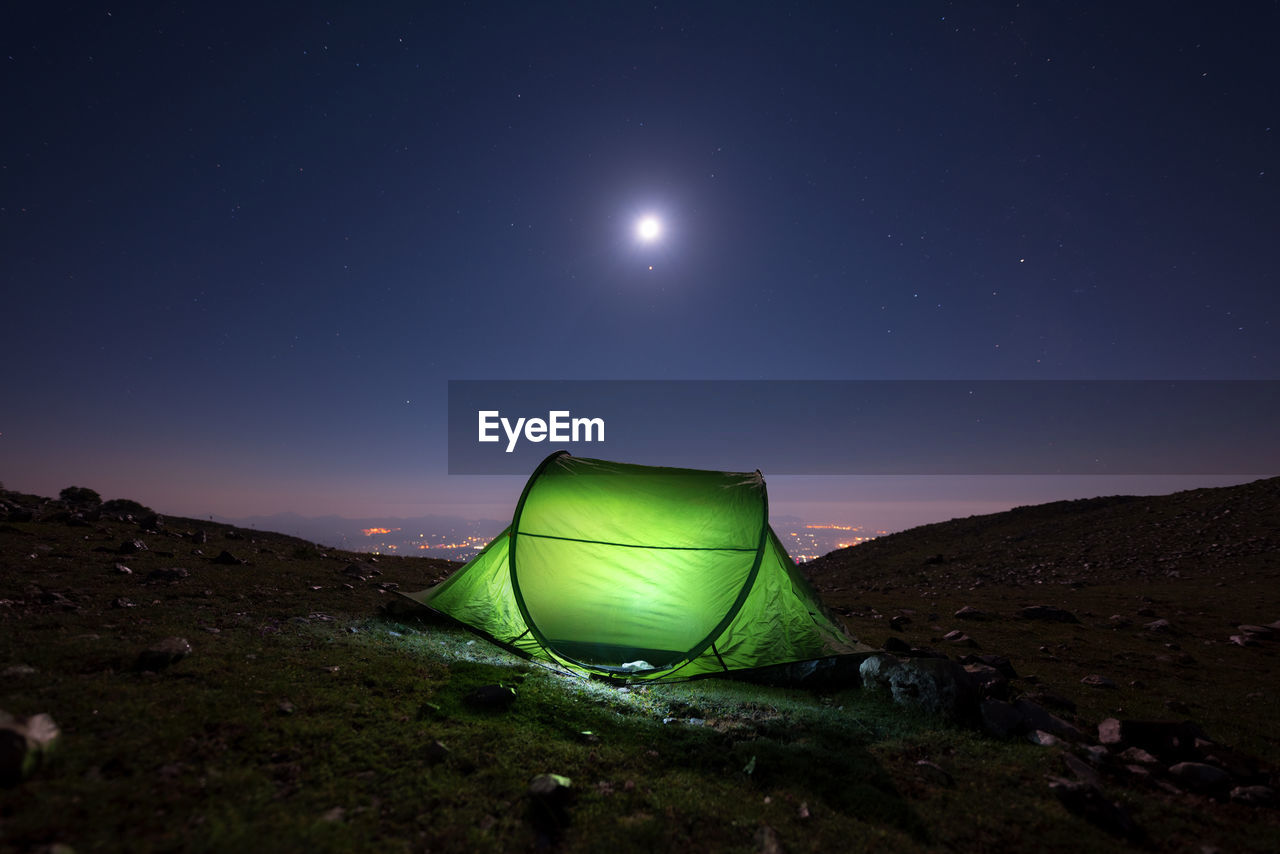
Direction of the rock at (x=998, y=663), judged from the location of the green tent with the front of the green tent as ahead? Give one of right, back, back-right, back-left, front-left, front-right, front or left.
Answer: left

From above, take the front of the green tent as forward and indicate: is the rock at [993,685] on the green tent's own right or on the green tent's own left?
on the green tent's own left

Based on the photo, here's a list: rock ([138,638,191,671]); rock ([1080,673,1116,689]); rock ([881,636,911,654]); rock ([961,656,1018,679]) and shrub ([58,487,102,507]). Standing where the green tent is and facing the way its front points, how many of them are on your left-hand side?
3

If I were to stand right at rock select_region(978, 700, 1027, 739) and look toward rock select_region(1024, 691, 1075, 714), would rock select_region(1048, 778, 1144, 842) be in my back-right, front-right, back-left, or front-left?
back-right

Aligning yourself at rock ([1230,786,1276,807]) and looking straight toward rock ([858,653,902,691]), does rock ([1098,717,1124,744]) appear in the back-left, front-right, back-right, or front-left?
front-right

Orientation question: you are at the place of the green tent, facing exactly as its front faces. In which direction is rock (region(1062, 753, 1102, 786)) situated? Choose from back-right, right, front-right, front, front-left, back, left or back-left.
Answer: front-left

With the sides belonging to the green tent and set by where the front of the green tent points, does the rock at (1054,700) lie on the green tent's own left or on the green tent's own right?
on the green tent's own left

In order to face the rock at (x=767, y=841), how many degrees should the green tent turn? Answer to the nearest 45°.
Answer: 0° — it already faces it

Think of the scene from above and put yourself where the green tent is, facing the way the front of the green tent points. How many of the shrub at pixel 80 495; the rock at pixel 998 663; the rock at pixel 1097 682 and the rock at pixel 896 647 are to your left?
3

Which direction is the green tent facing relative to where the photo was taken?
toward the camera

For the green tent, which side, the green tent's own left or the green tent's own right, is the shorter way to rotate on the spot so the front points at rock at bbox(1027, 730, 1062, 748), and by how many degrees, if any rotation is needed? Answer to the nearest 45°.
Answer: approximately 45° to the green tent's own left

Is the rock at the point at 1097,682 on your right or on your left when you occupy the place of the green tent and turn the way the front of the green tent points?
on your left

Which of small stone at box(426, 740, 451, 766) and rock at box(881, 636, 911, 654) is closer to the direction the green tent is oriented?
the small stone
